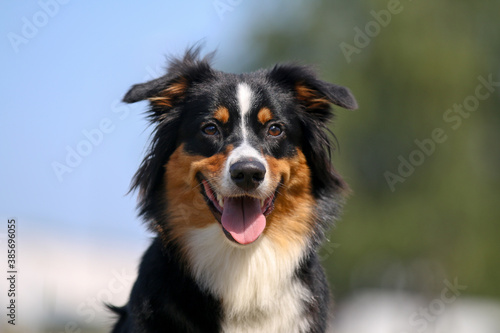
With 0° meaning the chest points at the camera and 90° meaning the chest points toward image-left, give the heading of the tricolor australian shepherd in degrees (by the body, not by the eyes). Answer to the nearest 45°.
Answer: approximately 0°
